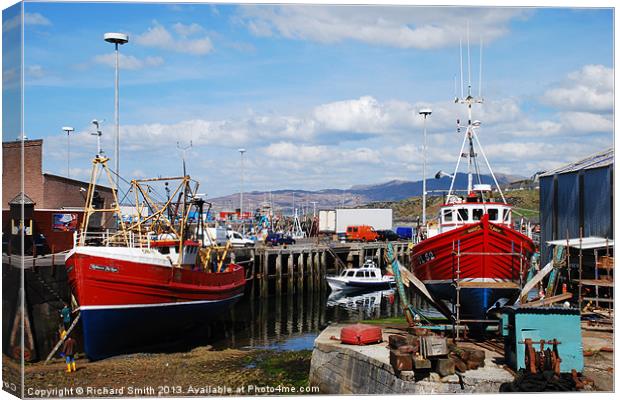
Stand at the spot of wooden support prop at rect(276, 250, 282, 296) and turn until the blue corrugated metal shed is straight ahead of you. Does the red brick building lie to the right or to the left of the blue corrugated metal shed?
right

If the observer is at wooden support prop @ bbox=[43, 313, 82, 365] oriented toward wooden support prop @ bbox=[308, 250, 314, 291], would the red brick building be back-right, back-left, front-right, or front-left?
front-left

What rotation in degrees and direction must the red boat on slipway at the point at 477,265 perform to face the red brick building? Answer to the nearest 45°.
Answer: approximately 90° to its right

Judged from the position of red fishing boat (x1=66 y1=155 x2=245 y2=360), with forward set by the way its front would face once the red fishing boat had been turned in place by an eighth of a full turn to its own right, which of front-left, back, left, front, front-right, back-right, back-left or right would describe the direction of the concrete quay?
back-left

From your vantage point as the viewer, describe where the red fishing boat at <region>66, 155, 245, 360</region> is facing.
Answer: facing the viewer and to the left of the viewer

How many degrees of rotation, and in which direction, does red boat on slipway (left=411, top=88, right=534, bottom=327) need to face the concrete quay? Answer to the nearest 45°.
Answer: approximately 45° to its right

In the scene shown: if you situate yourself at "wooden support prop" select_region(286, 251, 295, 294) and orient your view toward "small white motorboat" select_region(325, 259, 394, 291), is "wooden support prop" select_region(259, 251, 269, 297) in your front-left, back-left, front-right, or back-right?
back-right

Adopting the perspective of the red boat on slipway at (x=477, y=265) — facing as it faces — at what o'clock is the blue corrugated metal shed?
The blue corrugated metal shed is roughly at 9 o'clock from the red boat on slipway.

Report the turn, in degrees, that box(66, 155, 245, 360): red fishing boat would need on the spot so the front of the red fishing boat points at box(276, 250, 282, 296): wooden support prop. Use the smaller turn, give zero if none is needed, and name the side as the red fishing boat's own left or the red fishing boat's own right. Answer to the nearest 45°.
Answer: approximately 135° to the red fishing boat's own right

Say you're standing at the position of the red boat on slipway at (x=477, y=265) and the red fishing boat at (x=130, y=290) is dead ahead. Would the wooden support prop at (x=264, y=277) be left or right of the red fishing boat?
right

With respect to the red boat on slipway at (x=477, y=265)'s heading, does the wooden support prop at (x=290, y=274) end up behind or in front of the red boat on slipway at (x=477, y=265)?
behind

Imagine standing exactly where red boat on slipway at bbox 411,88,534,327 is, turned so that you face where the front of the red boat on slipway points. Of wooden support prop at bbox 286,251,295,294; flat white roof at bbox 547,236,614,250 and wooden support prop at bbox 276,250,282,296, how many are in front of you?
0

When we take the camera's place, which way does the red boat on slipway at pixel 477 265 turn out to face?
facing the viewer

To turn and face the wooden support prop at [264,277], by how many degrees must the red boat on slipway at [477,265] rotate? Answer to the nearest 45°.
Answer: approximately 135° to its right

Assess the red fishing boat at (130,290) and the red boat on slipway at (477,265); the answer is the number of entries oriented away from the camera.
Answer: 0
